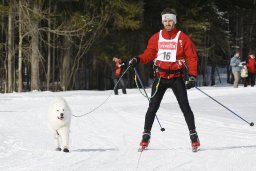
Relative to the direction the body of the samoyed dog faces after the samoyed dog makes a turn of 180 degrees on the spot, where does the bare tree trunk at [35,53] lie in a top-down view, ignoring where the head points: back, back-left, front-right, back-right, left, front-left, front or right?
front

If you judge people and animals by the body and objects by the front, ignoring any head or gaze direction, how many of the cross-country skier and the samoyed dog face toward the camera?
2

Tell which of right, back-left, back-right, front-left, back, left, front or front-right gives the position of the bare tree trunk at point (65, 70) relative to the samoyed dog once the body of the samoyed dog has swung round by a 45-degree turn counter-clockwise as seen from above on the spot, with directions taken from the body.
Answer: back-left

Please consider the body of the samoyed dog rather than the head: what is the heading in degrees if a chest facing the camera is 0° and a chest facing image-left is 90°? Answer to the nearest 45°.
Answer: approximately 0°

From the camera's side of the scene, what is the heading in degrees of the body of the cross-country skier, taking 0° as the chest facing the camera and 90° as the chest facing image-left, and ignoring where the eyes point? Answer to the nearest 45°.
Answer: approximately 0°

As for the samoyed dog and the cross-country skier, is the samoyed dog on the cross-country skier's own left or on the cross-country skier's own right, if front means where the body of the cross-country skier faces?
on the cross-country skier's own right

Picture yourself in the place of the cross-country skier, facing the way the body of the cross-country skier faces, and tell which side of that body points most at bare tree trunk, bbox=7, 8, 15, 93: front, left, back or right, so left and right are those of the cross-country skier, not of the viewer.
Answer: back

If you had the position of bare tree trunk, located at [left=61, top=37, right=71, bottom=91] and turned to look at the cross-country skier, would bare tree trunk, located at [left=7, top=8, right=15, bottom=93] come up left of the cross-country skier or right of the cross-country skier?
right

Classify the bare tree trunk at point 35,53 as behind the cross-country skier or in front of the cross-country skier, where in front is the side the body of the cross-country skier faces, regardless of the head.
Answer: behind

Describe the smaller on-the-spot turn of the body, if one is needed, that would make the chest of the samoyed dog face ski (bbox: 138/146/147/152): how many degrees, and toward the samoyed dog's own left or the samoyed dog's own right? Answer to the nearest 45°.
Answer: approximately 90° to the samoyed dog's own left
